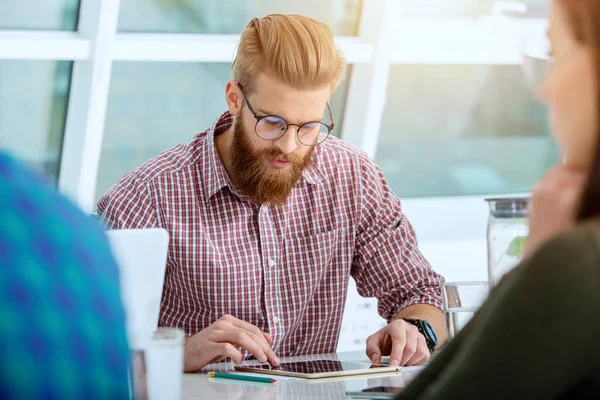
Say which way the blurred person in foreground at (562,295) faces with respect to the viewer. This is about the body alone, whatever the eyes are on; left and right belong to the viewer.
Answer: facing away from the viewer and to the left of the viewer

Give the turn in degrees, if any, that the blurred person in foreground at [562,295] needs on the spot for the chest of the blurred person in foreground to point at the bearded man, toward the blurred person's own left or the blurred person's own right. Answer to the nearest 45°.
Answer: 0° — they already face them

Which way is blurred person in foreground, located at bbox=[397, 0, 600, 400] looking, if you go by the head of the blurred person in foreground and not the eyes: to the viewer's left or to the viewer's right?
to the viewer's left

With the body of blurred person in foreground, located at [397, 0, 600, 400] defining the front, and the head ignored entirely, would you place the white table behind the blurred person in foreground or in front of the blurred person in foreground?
in front

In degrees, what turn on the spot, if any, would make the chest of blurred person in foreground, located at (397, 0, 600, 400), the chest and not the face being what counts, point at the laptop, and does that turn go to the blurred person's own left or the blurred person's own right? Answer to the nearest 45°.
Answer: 0° — they already face it
